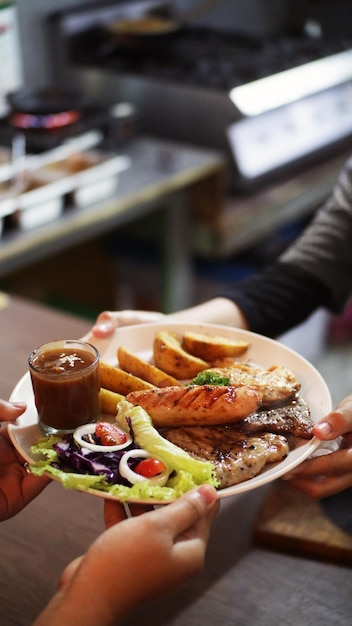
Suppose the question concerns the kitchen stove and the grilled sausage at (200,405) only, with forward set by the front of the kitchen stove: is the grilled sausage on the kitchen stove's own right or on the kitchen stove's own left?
on the kitchen stove's own right

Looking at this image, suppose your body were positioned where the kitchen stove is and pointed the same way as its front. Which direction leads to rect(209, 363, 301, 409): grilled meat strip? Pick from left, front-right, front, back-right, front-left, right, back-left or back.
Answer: front-right

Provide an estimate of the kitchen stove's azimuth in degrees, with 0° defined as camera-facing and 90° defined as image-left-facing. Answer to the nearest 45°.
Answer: approximately 315°

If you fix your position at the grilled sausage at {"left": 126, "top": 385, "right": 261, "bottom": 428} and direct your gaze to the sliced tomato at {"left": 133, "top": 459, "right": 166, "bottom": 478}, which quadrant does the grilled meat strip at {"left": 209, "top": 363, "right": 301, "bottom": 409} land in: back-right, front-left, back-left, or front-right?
back-left

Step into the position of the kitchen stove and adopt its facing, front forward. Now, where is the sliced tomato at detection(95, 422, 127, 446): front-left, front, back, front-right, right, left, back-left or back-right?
front-right

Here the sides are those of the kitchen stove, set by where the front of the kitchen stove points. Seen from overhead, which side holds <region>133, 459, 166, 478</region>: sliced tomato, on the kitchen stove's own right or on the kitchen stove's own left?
on the kitchen stove's own right

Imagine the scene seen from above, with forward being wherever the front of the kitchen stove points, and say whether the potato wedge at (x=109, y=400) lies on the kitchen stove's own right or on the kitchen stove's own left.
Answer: on the kitchen stove's own right

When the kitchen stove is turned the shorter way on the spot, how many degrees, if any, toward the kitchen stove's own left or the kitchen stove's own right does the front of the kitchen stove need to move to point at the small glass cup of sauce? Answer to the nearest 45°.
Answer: approximately 45° to the kitchen stove's own right

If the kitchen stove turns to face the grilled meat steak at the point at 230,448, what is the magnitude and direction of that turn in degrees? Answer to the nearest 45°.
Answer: approximately 45° to its right

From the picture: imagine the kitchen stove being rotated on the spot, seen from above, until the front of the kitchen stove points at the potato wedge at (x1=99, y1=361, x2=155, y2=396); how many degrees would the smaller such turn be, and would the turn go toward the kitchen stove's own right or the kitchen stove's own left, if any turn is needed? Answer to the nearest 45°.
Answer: approximately 45° to the kitchen stove's own right
